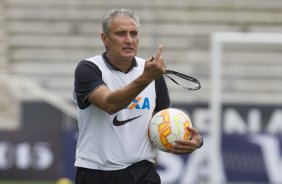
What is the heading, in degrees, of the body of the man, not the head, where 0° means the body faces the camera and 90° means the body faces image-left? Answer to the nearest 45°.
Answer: approximately 315°

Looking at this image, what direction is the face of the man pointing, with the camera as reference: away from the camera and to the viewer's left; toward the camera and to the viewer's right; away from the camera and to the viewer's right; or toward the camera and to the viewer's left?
toward the camera and to the viewer's right
